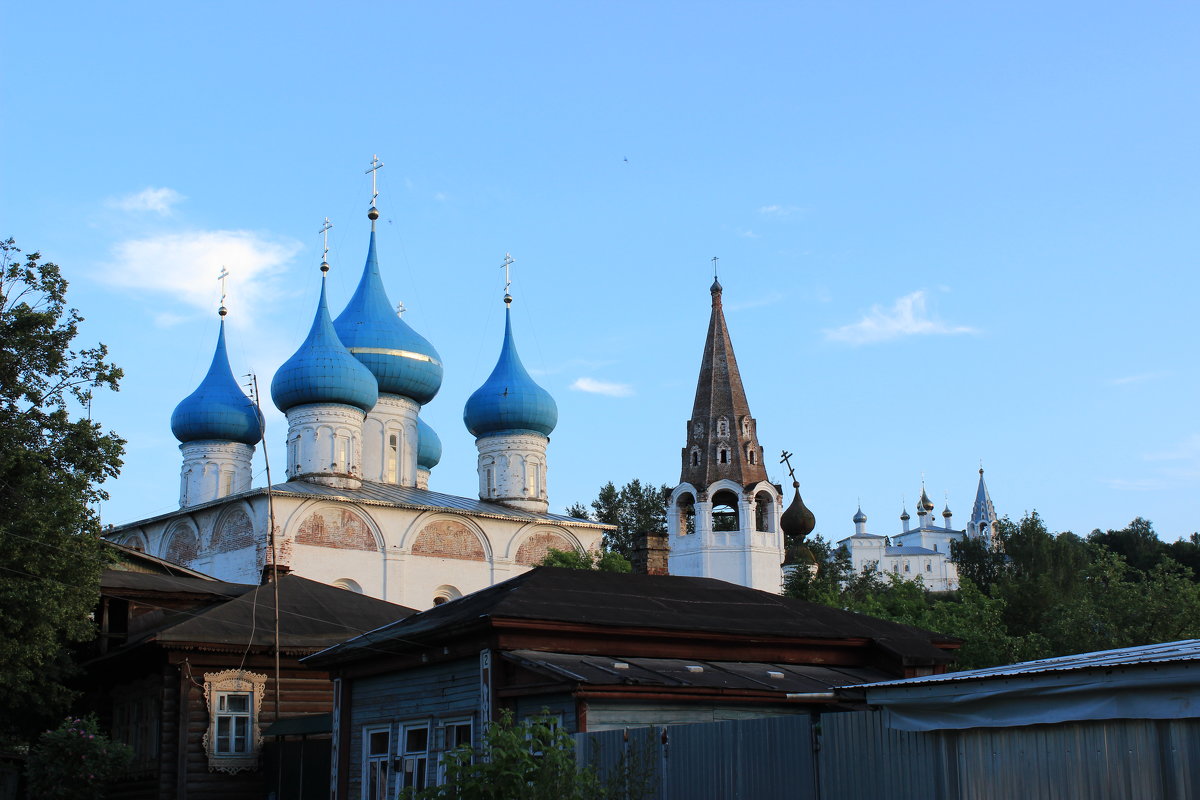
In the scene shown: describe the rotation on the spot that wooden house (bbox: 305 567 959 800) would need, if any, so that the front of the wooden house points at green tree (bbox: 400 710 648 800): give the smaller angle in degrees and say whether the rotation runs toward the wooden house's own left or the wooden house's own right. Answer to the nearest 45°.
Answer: approximately 45° to the wooden house's own left

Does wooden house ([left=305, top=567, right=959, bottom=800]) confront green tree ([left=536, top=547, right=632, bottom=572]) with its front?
no

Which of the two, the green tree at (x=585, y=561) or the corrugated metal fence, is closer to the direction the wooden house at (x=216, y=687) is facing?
the corrugated metal fence

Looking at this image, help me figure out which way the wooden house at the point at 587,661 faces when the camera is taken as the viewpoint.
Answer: facing the viewer and to the left of the viewer

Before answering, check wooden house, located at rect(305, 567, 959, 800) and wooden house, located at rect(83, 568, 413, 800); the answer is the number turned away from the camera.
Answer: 0

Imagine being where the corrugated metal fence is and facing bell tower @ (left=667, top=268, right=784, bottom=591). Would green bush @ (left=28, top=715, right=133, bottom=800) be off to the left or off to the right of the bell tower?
left

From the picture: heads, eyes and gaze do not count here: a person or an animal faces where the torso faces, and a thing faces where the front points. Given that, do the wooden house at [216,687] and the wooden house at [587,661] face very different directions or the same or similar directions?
same or similar directions

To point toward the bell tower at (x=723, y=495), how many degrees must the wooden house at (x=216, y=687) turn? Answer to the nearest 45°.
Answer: approximately 180°

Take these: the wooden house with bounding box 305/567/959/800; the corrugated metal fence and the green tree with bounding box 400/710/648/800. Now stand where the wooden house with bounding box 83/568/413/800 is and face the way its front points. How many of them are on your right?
0

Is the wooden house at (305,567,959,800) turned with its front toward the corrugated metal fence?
no

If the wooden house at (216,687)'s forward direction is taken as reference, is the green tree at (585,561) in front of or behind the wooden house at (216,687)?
behind

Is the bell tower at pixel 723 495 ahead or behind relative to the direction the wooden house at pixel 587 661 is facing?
behind

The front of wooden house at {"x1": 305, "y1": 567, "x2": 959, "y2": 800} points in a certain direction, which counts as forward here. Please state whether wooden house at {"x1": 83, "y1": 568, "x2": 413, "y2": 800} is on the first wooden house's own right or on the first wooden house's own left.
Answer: on the first wooden house's own right
